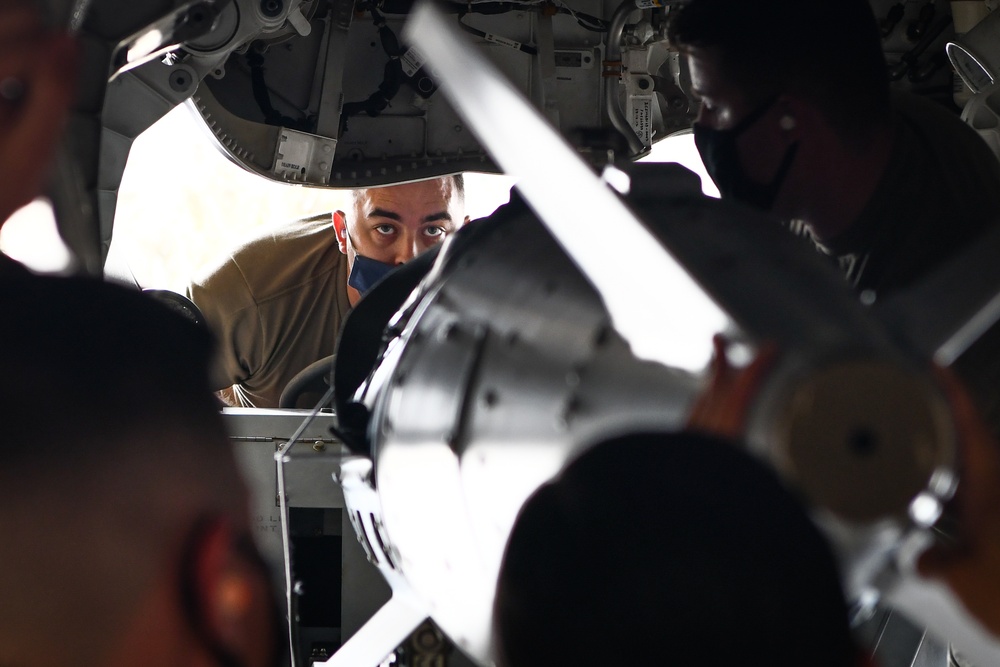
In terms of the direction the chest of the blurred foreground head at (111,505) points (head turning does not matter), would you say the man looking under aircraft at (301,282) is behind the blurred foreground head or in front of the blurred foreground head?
in front

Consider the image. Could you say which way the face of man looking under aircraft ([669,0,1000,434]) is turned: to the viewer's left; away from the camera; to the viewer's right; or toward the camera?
to the viewer's left

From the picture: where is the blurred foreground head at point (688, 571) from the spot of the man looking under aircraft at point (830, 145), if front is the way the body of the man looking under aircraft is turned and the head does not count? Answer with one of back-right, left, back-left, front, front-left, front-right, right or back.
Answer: left

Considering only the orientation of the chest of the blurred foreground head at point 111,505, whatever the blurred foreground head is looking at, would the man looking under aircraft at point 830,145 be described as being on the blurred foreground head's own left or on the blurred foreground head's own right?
on the blurred foreground head's own right

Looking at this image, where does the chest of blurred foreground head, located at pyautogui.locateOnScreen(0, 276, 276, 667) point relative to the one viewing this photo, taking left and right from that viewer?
facing away from the viewer

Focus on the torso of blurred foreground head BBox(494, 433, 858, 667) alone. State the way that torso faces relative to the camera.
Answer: away from the camera

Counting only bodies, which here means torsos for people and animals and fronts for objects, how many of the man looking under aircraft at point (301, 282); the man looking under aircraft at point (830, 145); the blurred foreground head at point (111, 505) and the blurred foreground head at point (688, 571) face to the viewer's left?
1

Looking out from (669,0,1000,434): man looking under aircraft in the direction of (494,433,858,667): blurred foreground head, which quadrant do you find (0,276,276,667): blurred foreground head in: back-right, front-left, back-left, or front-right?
front-right

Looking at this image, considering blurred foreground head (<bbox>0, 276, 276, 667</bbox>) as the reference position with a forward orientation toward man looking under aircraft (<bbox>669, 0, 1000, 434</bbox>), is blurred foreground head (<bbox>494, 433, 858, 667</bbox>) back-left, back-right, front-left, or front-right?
front-right

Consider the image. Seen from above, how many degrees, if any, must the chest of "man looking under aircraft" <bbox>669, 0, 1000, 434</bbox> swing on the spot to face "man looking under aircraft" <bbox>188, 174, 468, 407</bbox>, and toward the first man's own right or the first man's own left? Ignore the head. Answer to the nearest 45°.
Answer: approximately 45° to the first man's own right

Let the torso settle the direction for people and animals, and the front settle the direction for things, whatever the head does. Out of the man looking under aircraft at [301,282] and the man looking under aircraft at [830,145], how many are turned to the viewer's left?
1

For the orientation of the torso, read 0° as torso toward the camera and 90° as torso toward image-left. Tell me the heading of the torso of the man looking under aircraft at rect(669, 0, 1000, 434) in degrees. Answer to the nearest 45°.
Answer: approximately 90°

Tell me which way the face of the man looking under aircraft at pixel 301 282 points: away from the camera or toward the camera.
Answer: toward the camera

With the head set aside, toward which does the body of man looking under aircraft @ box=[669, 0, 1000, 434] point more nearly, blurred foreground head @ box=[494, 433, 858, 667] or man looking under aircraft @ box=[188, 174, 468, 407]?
the man looking under aircraft
